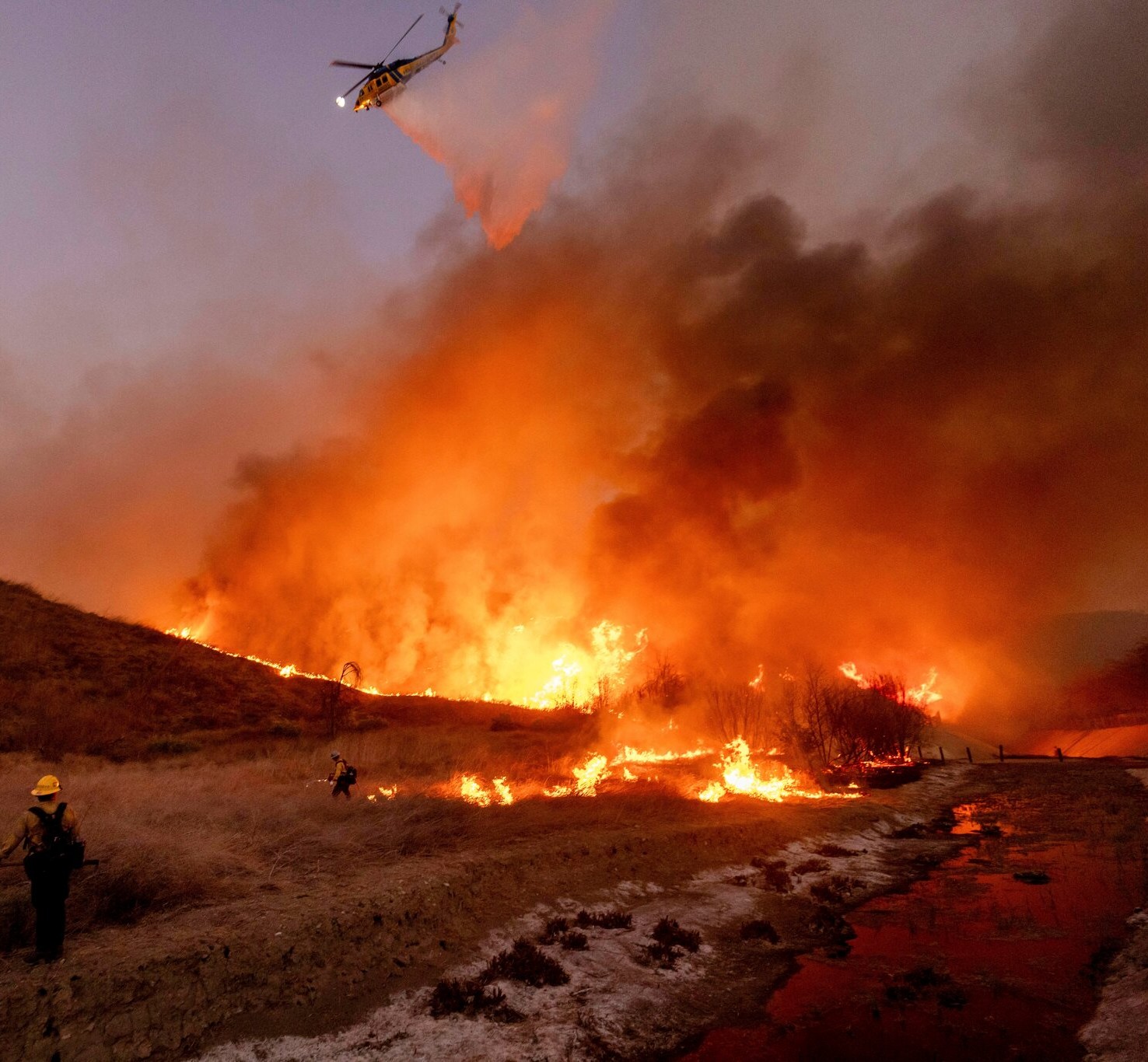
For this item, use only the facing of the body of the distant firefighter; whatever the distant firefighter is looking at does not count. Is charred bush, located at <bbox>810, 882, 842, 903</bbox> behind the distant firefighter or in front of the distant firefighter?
behind

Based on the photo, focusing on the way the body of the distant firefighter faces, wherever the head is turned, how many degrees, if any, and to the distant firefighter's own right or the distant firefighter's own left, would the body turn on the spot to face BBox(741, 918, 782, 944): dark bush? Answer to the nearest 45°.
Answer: approximately 135° to the distant firefighter's own left

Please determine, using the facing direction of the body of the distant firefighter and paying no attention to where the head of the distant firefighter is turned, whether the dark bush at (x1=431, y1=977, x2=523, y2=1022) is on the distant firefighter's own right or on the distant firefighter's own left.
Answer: on the distant firefighter's own left

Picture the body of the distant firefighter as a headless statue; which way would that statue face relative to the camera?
to the viewer's left

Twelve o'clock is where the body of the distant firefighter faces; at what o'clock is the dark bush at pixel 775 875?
The dark bush is roughly at 7 o'clock from the distant firefighter.

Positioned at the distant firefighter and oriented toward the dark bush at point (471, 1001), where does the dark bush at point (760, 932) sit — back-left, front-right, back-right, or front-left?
front-left

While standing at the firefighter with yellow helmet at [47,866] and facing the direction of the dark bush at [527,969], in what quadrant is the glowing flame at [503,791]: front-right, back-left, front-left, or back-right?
front-left

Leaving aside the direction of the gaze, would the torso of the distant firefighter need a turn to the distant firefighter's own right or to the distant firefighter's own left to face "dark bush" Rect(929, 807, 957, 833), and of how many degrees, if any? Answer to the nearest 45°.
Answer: approximately 180°
